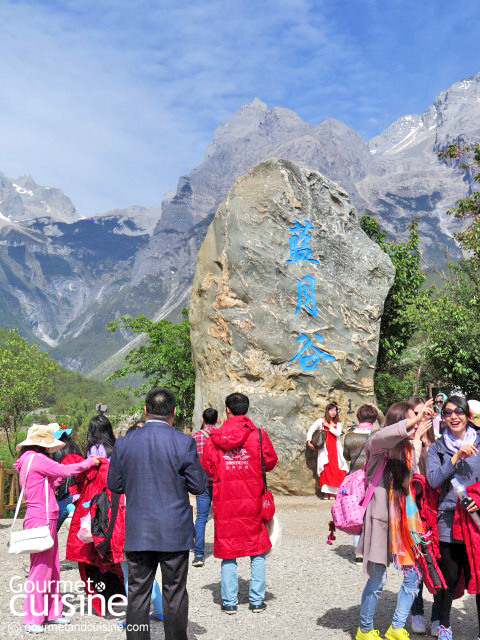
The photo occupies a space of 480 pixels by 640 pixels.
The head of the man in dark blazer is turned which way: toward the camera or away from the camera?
away from the camera

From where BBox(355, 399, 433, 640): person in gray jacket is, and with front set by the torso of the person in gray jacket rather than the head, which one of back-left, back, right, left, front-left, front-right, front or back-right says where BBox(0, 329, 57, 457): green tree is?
back-left

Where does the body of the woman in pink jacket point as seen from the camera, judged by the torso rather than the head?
to the viewer's right

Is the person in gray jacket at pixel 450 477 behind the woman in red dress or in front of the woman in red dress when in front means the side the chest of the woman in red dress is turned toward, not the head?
in front

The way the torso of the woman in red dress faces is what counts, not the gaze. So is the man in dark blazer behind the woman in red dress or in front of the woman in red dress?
in front

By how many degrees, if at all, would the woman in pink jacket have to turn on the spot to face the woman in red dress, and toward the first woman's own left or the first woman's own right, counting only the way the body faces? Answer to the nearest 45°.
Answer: approximately 45° to the first woman's own left

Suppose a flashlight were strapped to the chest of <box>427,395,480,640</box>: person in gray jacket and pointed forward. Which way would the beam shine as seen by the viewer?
toward the camera

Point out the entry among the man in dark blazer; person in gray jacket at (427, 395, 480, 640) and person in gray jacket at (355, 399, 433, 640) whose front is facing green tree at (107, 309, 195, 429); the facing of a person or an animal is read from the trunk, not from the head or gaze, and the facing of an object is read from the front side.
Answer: the man in dark blazer

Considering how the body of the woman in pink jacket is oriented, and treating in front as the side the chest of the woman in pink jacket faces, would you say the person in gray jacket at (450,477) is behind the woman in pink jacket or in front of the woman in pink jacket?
in front

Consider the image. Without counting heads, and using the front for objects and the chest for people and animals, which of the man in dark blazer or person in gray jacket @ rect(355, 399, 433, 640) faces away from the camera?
the man in dark blazer

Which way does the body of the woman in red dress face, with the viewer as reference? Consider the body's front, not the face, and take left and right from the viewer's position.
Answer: facing the viewer

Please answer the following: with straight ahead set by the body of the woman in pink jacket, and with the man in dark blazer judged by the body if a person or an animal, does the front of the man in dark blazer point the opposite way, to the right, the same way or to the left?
to the left

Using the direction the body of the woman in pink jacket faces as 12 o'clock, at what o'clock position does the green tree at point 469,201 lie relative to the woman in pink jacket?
The green tree is roughly at 11 o'clock from the woman in pink jacket.

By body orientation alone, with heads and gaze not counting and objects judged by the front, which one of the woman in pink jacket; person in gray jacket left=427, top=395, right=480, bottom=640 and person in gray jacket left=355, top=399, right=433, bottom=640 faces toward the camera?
person in gray jacket left=427, top=395, right=480, bottom=640

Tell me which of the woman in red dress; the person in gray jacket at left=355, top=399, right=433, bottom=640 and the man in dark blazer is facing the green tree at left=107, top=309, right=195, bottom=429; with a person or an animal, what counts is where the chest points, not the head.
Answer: the man in dark blazer

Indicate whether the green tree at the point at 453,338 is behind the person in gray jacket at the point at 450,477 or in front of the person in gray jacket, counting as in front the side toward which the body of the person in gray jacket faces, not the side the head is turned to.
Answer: behind
